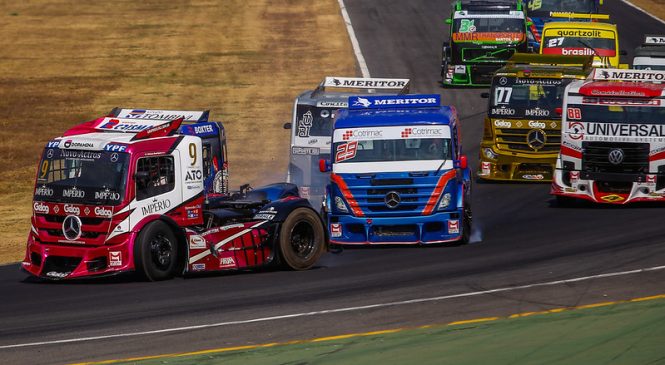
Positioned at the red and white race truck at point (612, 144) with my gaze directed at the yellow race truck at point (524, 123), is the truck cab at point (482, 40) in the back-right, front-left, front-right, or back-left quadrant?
front-right

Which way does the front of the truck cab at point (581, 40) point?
toward the camera

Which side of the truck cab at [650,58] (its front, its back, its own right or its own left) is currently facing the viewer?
front

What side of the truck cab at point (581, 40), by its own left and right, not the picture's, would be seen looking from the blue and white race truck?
front

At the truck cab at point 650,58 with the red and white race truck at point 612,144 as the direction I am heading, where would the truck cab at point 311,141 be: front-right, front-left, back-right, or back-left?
front-right

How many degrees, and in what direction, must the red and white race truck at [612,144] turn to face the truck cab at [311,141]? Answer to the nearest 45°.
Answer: approximately 90° to its right

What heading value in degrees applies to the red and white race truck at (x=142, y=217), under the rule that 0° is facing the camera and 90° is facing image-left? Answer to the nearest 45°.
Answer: approximately 45°

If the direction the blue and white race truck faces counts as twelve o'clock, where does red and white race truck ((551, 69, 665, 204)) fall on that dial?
The red and white race truck is roughly at 8 o'clock from the blue and white race truck.

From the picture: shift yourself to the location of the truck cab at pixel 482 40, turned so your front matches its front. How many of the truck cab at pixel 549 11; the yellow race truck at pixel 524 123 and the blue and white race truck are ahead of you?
2

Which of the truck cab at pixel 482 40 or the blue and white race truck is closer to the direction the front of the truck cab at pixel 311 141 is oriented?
the blue and white race truck

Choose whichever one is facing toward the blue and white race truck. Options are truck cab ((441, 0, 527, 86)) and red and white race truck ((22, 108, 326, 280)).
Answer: the truck cab

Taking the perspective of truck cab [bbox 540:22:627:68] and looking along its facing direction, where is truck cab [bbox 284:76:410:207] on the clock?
truck cab [bbox 284:76:410:207] is roughly at 1 o'clock from truck cab [bbox 540:22:627:68].

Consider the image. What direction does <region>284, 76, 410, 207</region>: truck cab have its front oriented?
toward the camera
